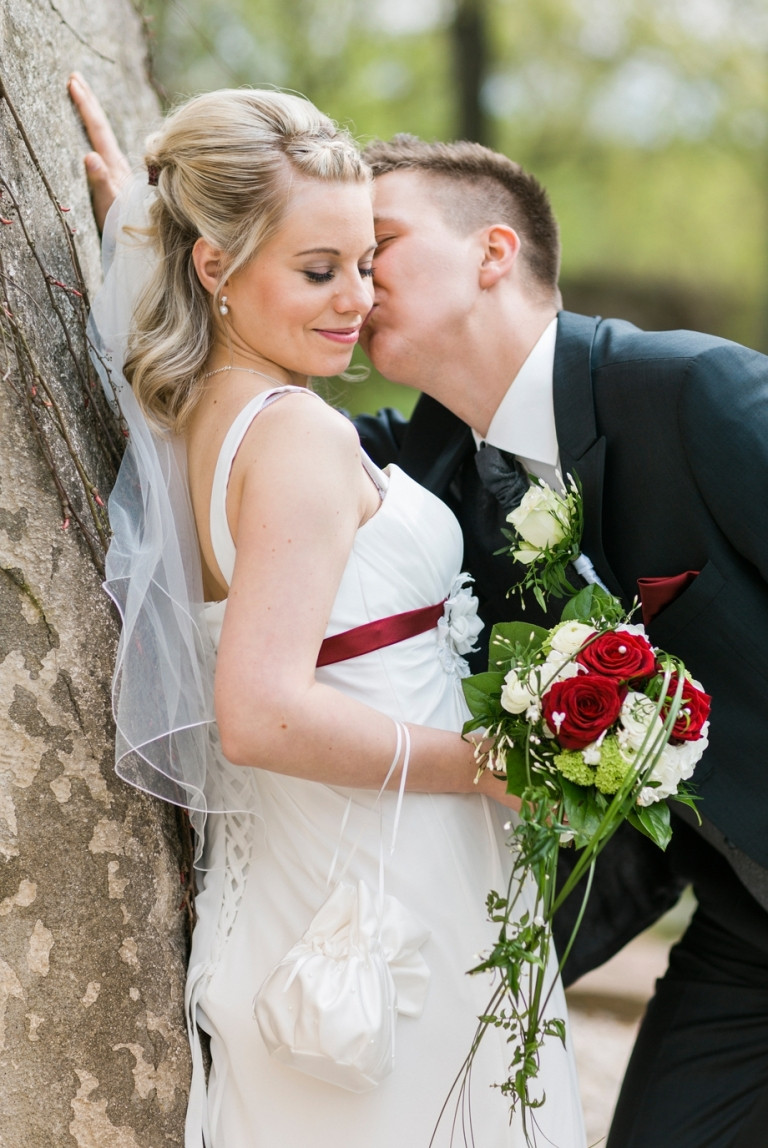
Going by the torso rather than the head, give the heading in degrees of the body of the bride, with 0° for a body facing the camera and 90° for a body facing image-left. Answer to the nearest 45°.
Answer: approximately 270°

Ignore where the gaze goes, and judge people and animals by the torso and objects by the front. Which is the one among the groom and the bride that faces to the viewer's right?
the bride

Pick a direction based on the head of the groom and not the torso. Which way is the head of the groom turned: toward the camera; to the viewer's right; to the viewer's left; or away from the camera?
to the viewer's left

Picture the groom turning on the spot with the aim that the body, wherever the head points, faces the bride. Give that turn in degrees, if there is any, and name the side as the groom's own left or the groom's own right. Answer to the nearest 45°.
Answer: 0° — they already face them

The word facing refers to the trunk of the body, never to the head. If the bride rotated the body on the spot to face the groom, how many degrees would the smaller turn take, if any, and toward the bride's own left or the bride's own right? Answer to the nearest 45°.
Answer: approximately 45° to the bride's own left

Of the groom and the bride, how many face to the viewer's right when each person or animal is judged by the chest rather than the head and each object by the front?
1

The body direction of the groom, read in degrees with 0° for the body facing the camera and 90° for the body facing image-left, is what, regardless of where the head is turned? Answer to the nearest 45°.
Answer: approximately 45°

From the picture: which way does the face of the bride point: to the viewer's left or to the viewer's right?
to the viewer's right
